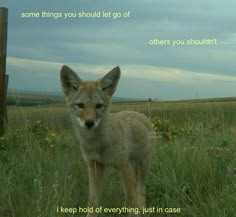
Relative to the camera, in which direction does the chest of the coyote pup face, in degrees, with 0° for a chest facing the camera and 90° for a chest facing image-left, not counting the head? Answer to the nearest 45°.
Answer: approximately 45°

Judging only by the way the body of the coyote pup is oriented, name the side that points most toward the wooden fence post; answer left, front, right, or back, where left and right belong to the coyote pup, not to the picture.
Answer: right
